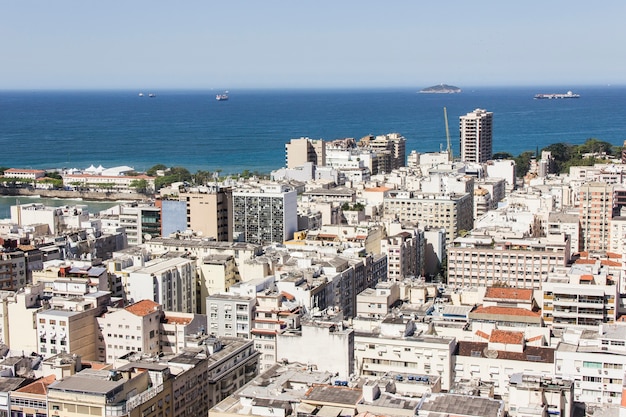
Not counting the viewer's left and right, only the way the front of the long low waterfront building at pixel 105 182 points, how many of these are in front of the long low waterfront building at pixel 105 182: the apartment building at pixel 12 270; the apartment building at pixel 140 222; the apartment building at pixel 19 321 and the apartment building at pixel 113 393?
4

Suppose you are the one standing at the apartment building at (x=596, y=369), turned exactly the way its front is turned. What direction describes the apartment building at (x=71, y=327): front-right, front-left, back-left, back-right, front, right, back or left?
right

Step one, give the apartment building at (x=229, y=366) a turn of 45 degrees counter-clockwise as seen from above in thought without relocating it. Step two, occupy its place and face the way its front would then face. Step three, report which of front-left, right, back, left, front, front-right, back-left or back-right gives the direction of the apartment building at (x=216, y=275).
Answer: left

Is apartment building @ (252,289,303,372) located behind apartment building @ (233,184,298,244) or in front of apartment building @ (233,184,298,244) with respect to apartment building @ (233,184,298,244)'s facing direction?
in front

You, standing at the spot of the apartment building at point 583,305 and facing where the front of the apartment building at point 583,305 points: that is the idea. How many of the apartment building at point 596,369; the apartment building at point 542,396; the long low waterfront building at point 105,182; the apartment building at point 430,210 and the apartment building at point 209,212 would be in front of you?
2

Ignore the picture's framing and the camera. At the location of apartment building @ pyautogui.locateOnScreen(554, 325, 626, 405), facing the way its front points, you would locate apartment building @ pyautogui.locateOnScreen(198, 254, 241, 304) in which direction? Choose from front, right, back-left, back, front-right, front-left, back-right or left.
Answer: back-right

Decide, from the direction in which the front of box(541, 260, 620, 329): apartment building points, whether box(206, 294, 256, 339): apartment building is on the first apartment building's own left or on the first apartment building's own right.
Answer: on the first apartment building's own right

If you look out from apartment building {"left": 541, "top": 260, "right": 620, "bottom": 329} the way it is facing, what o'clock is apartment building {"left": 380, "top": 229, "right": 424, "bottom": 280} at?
apartment building {"left": 380, "top": 229, "right": 424, "bottom": 280} is roughly at 5 o'clock from apartment building {"left": 541, "top": 260, "right": 620, "bottom": 329}.

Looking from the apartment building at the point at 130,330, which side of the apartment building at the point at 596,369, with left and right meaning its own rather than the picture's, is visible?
right

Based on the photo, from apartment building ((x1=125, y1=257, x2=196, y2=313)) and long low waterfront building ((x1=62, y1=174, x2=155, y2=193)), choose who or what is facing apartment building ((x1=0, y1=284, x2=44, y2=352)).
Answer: long low waterfront building ((x1=62, y1=174, x2=155, y2=193))

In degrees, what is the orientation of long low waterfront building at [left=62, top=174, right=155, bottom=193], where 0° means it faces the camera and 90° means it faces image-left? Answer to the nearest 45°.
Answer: approximately 0°

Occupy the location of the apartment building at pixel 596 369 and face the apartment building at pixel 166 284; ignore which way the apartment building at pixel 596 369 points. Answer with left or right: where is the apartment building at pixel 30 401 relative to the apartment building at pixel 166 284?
left

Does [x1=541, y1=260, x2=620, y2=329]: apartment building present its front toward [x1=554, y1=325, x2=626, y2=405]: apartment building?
yes

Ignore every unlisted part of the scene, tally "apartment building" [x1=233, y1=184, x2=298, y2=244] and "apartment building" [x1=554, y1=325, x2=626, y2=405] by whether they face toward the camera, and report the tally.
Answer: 2

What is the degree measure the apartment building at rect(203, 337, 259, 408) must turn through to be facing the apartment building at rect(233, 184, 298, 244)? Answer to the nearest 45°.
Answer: approximately 135° to its left
